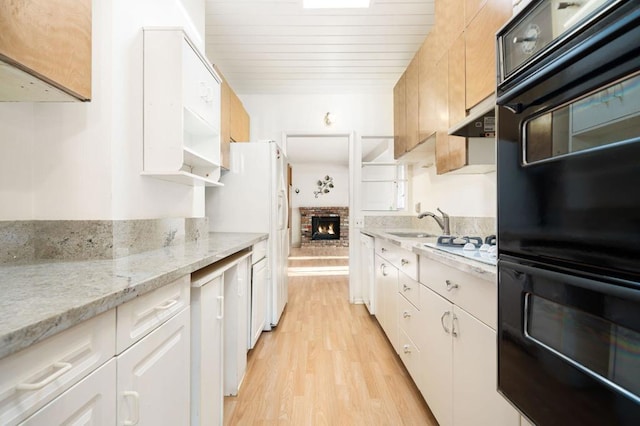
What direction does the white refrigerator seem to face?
to the viewer's right

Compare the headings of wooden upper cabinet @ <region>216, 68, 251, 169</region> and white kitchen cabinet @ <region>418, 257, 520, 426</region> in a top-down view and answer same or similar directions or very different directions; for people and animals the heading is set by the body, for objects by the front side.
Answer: very different directions

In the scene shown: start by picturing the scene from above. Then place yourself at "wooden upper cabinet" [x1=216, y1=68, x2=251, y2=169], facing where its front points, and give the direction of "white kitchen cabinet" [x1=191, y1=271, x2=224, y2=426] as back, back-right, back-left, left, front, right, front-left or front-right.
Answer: right

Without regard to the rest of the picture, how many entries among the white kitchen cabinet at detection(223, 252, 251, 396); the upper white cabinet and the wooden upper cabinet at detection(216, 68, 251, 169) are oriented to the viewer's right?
3

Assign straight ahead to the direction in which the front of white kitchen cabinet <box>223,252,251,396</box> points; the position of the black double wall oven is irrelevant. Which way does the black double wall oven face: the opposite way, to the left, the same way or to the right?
the opposite way

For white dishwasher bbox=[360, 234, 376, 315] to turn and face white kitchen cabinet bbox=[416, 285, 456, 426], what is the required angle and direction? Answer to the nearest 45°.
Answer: approximately 90° to its left

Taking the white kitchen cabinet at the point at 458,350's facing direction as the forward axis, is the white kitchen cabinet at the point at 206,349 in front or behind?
in front

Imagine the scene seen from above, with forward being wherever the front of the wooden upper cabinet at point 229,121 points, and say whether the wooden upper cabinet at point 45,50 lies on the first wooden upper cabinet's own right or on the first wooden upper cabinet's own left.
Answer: on the first wooden upper cabinet's own right

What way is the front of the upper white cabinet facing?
to the viewer's right

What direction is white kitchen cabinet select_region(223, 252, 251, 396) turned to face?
to the viewer's right

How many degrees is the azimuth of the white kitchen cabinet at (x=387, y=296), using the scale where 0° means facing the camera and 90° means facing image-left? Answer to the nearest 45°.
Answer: approximately 90°
